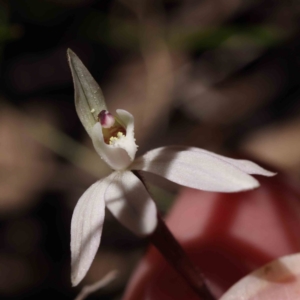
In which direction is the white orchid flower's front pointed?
toward the camera
